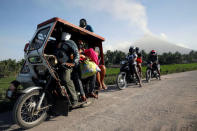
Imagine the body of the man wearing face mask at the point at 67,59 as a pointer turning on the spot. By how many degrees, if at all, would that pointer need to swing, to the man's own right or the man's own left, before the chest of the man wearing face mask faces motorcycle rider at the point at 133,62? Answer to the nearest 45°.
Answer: approximately 180°

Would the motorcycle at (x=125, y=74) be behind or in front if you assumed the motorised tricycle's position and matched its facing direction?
behind

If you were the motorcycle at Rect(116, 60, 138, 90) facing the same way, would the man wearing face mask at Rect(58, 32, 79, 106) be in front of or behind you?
in front

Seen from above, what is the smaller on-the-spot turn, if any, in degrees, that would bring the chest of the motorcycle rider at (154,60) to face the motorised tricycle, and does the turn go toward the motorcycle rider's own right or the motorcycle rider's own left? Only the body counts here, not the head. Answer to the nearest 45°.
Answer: approximately 45° to the motorcycle rider's own left

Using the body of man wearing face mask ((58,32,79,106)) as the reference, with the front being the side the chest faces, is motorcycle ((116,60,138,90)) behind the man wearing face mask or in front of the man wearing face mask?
behind

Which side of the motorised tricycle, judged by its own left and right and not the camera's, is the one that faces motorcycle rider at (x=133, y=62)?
back

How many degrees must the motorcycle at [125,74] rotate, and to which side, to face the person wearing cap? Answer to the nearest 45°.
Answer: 0° — it already faces them

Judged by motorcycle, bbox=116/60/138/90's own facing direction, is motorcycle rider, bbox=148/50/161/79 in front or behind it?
behind

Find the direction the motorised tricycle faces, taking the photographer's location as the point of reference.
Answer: facing the viewer and to the left of the viewer
